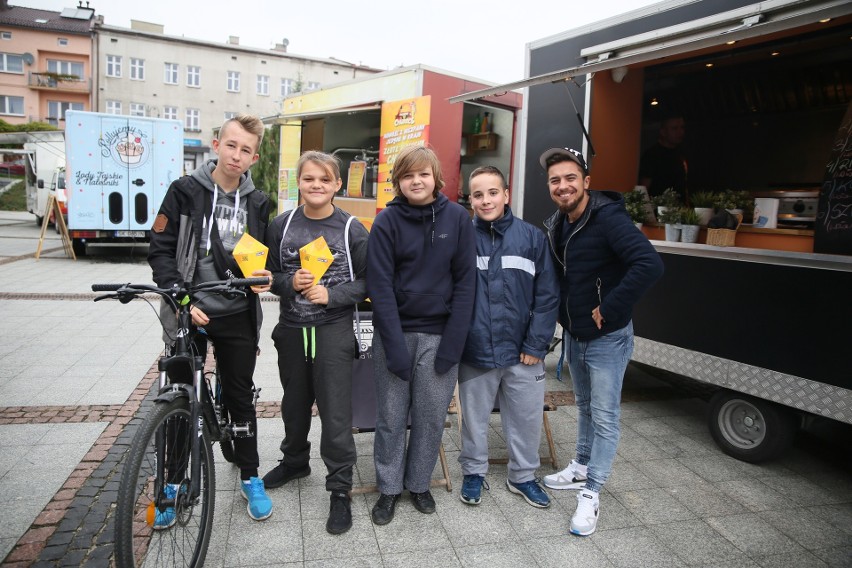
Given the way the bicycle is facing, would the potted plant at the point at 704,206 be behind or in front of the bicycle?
behind

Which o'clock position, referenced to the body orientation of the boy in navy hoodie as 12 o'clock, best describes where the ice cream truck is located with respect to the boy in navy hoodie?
The ice cream truck is roughly at 5 o'clock from the boy in navy hoodie.

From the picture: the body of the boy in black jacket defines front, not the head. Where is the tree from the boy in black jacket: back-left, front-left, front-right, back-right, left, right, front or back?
back

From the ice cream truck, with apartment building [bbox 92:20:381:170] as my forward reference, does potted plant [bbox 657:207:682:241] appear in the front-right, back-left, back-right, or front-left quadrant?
back-right

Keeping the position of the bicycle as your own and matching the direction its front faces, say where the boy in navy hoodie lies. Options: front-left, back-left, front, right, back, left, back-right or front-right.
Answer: back-left

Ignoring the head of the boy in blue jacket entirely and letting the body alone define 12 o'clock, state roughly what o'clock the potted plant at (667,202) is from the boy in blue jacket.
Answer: The potted plant is roughly at 7 o'clock from the boy in blue jacket.

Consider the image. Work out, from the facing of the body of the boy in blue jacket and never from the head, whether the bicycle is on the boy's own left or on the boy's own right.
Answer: on the boy's own right

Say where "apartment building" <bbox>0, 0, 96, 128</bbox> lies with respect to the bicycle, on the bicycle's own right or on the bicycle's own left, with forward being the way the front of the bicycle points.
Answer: on the bicycle's own right

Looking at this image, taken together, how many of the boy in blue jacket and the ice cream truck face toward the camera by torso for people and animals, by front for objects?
1

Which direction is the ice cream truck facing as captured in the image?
away from the camera

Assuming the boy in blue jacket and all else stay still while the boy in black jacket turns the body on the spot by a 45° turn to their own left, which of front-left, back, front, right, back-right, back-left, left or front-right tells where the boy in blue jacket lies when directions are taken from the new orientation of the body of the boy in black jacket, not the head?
front-left
